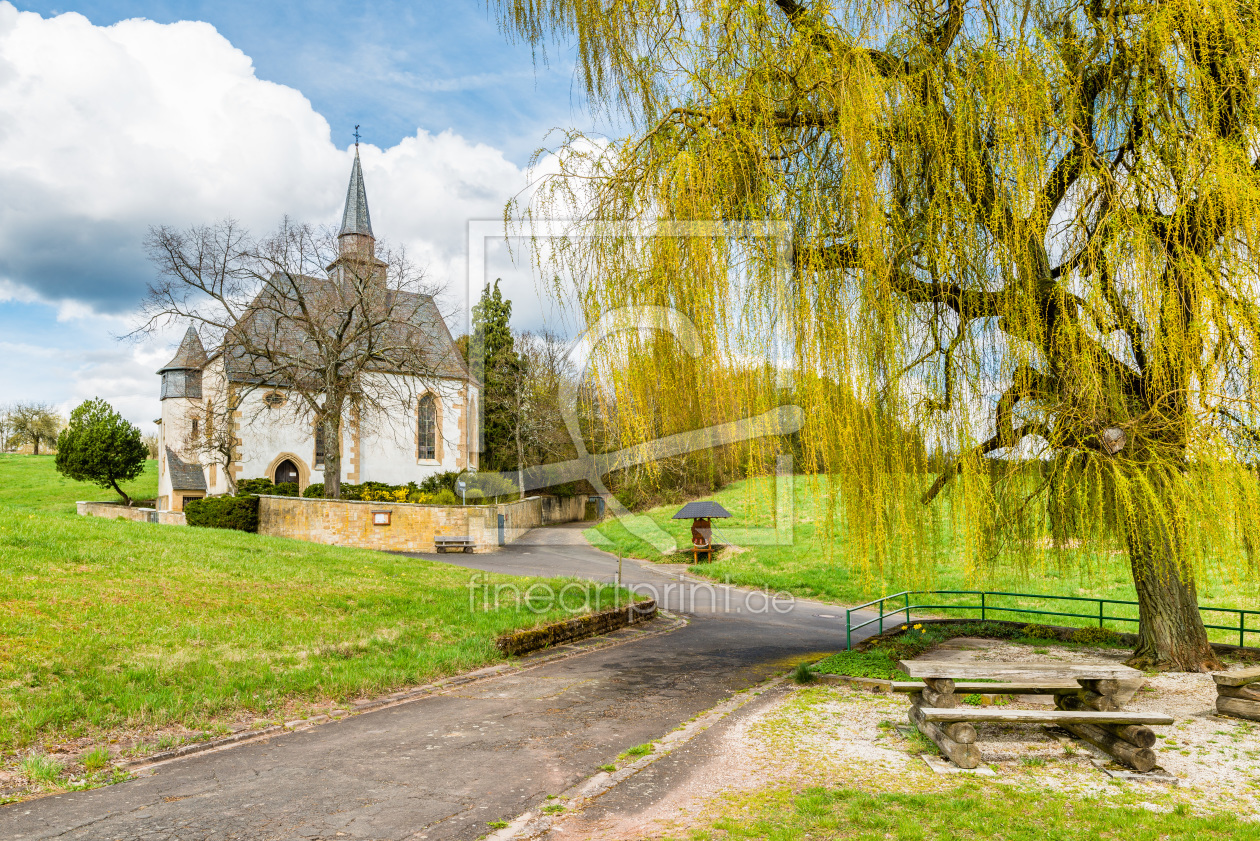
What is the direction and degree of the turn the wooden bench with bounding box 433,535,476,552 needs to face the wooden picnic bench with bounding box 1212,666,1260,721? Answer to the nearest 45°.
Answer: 0° — it already faces it

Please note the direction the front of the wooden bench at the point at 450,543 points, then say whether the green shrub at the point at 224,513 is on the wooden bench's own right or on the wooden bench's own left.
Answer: on the wooden bench's own right

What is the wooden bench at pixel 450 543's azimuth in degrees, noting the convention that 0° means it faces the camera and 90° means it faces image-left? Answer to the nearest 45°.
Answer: approximately 0°

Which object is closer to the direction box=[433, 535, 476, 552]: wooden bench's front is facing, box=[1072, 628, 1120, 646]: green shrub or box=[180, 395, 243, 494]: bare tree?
the green shrub

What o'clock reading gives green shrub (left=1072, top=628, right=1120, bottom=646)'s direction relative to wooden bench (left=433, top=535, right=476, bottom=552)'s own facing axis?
The green shrub is roughly at 11 o'clock from the wooden bench.

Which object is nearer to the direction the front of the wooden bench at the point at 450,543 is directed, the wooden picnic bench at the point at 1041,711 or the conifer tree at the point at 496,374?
the wooden picnic bench

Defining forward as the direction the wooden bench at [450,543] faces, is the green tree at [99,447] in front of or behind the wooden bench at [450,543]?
behind

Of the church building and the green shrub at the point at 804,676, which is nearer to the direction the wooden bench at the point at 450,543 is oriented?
the green shrub

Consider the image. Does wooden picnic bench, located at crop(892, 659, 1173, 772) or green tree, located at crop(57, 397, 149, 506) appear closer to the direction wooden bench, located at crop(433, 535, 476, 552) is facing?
the wooden picnic bench

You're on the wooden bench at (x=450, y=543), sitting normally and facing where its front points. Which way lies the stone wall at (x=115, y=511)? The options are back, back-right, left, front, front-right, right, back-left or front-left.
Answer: back-right

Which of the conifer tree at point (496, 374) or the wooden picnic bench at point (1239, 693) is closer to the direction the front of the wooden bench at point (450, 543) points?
the wooden picnic bench

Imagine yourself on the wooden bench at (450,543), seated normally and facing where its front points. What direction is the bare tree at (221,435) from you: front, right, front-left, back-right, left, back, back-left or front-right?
back-right
